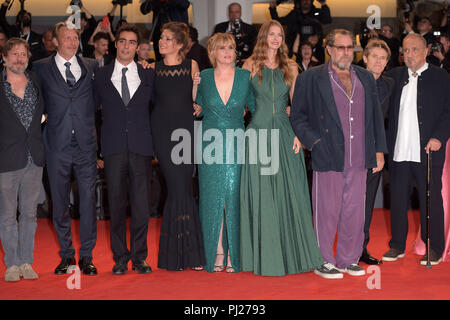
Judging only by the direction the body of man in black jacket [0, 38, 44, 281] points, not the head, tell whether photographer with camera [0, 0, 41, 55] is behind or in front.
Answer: behind

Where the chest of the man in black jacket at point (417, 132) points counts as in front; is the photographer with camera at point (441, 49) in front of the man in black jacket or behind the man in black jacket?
behind

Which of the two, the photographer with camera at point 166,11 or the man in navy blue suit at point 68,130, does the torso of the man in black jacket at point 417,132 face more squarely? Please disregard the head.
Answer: the man in navy blue suit

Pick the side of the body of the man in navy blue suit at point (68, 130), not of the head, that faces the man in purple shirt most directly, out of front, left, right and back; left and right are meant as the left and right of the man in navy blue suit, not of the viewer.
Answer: left

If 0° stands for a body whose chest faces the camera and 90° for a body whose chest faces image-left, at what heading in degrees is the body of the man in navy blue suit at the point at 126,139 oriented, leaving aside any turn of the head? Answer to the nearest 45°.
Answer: approximately 0°

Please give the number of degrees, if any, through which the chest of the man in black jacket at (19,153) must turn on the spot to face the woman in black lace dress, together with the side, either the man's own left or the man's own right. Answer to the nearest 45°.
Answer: approximately 90° to the man's own left
